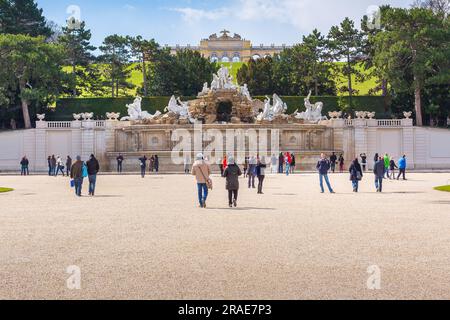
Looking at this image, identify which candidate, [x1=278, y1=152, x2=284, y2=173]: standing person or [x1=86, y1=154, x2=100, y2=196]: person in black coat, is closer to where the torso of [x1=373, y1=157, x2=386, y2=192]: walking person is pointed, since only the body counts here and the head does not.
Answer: the standing person

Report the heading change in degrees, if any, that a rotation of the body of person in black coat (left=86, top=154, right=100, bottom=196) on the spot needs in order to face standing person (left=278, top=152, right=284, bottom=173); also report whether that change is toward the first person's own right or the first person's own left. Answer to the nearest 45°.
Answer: approximately 45° to the first person's own right

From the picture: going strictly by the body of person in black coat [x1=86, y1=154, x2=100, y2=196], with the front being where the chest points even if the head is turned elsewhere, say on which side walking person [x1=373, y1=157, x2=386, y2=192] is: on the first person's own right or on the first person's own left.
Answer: on the first person's own right

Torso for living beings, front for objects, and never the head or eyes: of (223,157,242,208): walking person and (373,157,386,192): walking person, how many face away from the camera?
2

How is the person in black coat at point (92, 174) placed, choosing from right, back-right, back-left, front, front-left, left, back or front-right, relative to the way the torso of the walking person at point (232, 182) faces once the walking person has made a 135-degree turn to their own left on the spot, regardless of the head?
right

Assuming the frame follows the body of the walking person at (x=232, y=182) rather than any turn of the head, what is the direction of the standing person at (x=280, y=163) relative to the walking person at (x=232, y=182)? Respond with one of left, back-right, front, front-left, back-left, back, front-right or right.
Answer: front

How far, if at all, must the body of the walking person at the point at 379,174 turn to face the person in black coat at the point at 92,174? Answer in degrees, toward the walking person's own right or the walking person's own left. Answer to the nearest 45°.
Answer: approximately 90° to the walking person's own left

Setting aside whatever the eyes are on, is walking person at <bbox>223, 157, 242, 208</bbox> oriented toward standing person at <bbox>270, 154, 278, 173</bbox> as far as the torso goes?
yes

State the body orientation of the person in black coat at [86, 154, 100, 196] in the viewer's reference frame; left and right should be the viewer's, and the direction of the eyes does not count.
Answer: facing away from the viewer

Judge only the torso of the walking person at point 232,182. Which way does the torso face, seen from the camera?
away from the camera

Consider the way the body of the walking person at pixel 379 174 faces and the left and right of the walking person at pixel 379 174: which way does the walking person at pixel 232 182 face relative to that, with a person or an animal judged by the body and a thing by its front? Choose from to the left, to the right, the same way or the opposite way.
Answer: the same way

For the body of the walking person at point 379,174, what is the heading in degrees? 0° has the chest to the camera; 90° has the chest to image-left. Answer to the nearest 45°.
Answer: approximately 180°

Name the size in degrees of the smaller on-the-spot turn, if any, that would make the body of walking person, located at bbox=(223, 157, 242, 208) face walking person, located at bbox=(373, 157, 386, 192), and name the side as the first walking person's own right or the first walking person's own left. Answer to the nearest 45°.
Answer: approximately 45° to the first walking person's own right
